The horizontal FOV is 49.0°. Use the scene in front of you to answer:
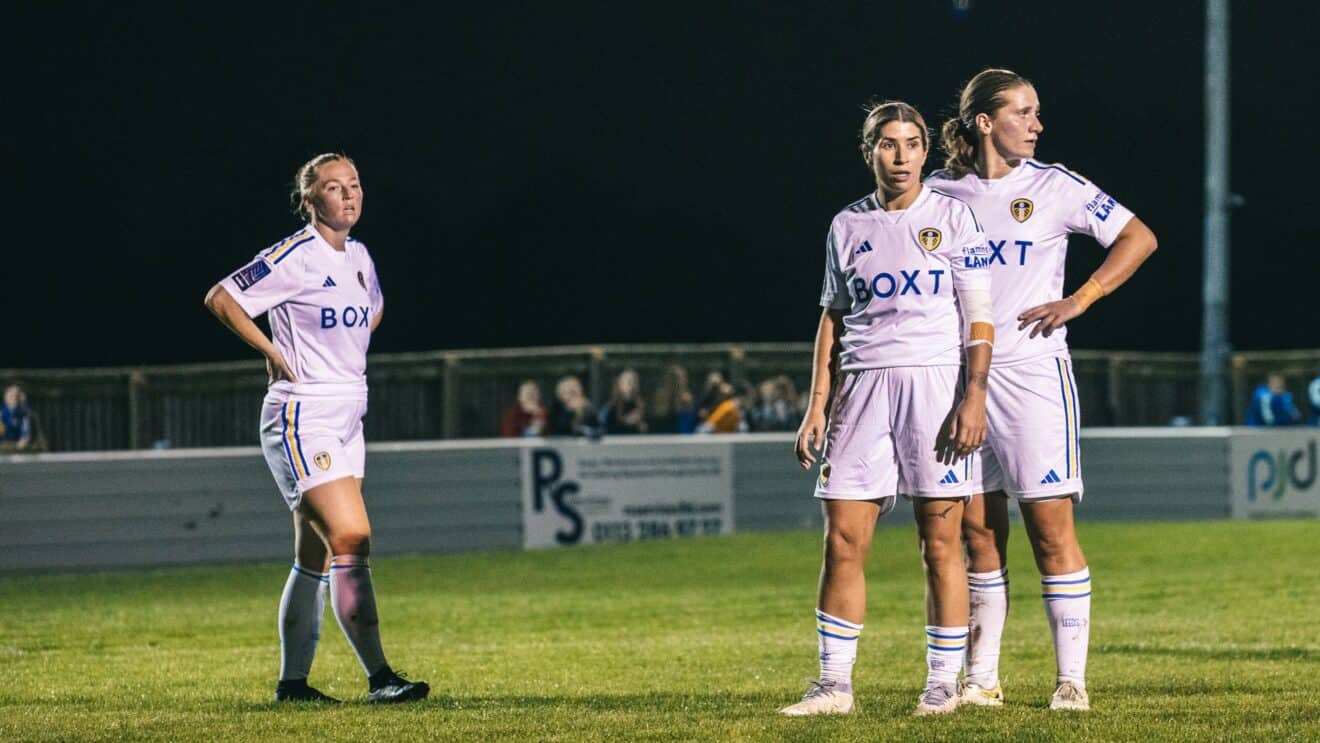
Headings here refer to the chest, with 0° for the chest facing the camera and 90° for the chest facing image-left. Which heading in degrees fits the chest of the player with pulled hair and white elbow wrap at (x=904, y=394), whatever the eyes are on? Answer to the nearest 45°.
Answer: approximately 0°

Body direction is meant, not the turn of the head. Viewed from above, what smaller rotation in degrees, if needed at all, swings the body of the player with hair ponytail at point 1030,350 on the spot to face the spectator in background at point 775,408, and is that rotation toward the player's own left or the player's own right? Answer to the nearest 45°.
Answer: approximately 180°

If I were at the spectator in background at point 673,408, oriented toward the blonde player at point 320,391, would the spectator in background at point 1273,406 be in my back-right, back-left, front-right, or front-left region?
back-left

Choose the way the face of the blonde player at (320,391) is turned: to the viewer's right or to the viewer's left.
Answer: to the viewer's right

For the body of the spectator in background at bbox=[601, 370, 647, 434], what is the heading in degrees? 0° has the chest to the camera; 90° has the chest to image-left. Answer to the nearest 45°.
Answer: approximately 0°

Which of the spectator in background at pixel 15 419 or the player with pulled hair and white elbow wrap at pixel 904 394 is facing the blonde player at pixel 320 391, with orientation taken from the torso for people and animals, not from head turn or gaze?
the spectator in background

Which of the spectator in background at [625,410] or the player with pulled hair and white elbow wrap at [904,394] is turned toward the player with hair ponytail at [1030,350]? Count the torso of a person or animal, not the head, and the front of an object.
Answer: the spectator in background

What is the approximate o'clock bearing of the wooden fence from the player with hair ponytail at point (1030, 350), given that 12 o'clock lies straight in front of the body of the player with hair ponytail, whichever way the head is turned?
The wooden fence is roughly at 5 o'clock from the player with hair ponytail.

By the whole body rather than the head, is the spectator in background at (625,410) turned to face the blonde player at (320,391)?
yes
